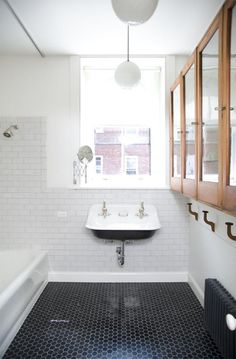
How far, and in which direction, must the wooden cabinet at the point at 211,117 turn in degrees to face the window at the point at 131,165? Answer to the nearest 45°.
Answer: approximately 45° to its right

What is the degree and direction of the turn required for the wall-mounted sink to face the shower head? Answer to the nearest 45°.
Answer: approximately 90° to its right

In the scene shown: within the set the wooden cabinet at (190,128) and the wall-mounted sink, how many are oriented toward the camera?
1

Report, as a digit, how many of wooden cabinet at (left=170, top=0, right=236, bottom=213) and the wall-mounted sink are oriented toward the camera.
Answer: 1

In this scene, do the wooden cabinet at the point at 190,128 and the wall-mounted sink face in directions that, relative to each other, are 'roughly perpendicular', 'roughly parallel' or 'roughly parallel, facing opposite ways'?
roughly perpendicular

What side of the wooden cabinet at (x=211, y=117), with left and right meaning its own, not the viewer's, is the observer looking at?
left
